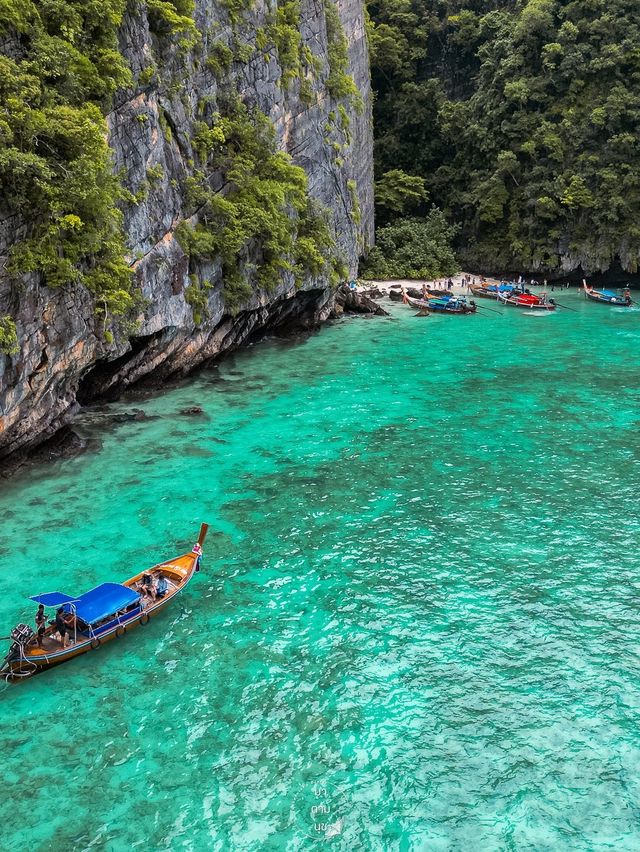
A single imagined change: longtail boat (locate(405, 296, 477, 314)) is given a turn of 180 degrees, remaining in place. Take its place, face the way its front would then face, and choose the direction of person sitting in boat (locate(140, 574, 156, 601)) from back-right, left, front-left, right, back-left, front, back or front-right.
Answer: right

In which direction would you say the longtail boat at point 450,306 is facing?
to the viewer's left

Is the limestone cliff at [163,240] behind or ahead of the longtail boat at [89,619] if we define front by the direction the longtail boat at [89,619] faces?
ahead

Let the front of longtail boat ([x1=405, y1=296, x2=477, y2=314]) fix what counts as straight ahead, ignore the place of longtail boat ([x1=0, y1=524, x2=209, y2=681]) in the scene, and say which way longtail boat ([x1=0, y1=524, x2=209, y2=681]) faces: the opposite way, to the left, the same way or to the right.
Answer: to the right

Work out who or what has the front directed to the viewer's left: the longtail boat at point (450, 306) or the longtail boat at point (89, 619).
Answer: the longtail boat at point (450, 306)

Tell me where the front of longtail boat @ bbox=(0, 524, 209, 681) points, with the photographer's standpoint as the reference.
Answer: facing away from the viewer and to the right of the viewer

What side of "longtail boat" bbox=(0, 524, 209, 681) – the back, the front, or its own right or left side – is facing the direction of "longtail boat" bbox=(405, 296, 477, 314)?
front
